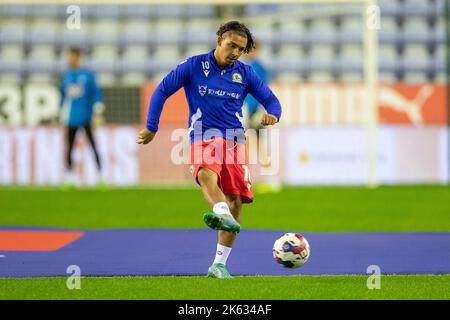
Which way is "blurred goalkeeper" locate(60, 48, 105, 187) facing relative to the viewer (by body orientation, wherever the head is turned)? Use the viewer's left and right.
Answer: facing the viewer and to the left of the viewer

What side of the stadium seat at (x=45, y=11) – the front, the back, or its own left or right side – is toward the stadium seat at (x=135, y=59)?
left

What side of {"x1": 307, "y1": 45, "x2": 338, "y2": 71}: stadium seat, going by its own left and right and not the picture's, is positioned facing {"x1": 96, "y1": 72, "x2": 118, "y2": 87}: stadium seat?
right

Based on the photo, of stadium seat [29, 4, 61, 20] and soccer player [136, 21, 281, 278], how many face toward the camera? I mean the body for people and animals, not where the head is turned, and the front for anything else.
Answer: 2

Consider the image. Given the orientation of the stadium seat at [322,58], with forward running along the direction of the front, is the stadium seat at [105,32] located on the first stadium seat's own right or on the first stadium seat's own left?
on the first stadium seat's own right

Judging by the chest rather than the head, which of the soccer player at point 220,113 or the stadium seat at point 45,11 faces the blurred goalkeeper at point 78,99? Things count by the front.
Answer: the stadium seat

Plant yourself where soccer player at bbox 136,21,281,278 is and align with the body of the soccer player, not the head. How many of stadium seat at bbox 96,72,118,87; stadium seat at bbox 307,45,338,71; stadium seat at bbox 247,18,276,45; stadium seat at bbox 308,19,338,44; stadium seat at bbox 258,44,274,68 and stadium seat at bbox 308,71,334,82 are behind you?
6

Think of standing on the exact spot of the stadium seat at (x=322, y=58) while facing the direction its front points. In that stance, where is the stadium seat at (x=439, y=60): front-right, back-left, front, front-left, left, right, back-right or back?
left

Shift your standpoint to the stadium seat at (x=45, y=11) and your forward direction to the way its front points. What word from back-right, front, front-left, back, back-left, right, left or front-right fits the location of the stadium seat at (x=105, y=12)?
left

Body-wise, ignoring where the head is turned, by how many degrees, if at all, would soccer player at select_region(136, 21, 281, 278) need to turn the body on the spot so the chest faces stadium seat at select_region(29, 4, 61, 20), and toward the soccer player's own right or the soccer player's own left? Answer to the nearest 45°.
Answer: approximately 180°

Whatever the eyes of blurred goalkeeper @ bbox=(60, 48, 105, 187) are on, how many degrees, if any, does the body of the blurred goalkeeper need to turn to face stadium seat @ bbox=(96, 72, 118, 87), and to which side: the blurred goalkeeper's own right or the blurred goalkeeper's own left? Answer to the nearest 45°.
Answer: approximately 135° to the blurred goalkeeper's own right

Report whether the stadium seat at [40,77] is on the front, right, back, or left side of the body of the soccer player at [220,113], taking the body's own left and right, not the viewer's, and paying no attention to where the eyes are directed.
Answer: back

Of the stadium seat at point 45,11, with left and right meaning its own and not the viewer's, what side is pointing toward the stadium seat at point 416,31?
left

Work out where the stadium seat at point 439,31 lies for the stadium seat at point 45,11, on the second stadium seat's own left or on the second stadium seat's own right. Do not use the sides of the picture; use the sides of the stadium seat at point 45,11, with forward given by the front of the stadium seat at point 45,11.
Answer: on the second stadium seat's own left

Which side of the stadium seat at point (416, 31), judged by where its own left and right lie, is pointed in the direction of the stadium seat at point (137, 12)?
right

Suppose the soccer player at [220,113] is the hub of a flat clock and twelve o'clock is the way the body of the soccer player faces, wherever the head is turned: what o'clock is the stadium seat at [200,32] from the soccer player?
The stadium seat is roughly at 6 o'clock from the soccer player.
